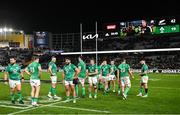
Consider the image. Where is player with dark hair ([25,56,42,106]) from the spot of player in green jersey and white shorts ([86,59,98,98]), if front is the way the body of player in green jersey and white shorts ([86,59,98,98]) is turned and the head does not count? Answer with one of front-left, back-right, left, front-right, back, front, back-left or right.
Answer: front-right

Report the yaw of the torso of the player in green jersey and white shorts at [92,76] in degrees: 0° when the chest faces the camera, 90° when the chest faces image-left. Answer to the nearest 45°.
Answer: approximately 0°
